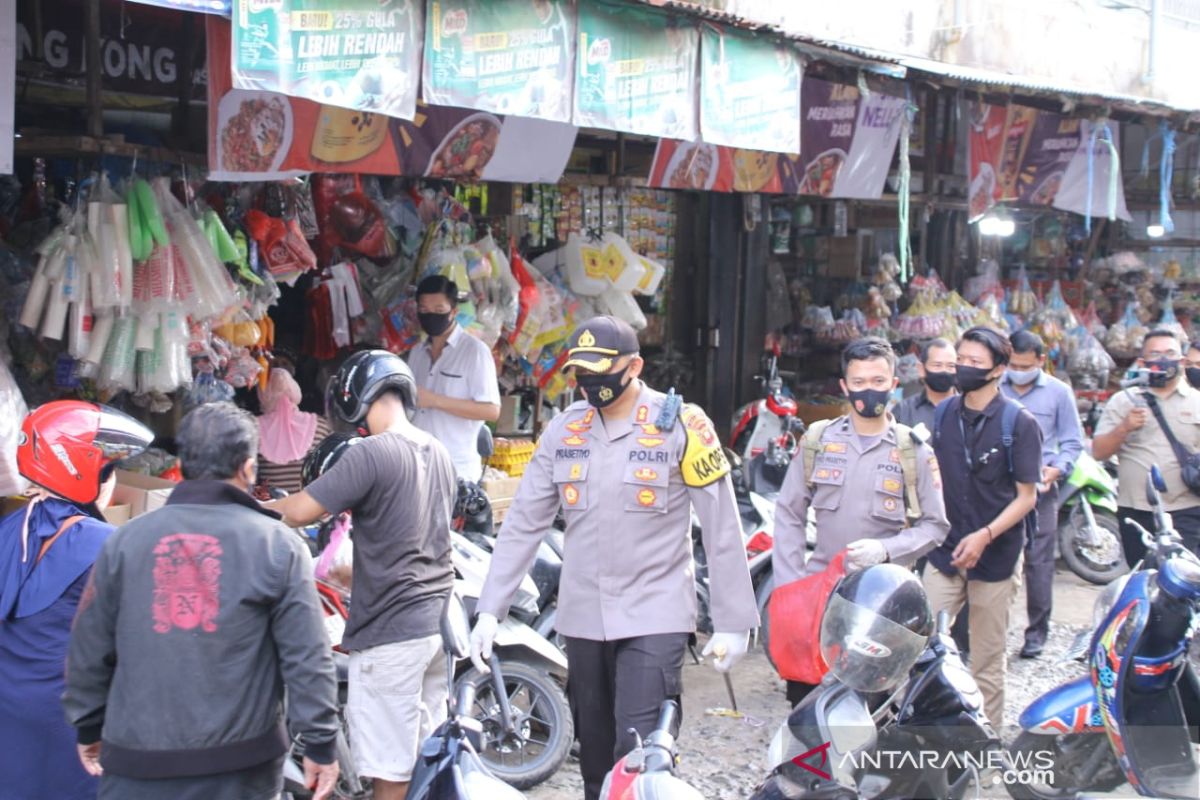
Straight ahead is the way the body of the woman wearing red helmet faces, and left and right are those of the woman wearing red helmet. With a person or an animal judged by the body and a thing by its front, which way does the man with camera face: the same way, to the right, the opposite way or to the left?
the opposite way

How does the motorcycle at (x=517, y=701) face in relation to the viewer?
to the viewer's right

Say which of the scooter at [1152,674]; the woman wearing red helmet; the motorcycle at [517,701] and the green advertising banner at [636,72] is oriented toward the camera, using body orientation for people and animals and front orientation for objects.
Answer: the green advertising banner

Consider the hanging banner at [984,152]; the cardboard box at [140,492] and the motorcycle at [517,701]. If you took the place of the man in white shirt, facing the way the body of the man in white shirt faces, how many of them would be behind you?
1

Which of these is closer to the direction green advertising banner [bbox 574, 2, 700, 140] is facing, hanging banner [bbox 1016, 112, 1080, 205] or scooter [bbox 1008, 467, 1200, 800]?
the scooter

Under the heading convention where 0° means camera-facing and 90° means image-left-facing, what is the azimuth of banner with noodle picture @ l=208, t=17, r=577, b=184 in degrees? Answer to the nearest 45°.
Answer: approximately 0°

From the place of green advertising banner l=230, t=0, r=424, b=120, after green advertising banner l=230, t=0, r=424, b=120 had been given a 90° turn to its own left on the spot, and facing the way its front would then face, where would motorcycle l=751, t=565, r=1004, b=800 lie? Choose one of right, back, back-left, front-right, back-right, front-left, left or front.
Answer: front-right

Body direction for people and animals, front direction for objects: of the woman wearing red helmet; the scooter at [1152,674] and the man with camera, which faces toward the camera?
the man with camera

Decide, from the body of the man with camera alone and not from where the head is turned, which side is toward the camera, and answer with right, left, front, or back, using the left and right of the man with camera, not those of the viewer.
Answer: front

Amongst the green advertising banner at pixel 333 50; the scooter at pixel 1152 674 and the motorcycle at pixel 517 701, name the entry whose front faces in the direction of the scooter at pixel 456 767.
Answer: the green advertising banner

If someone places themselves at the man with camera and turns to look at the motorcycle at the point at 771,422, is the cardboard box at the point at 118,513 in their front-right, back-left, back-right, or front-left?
front-left
